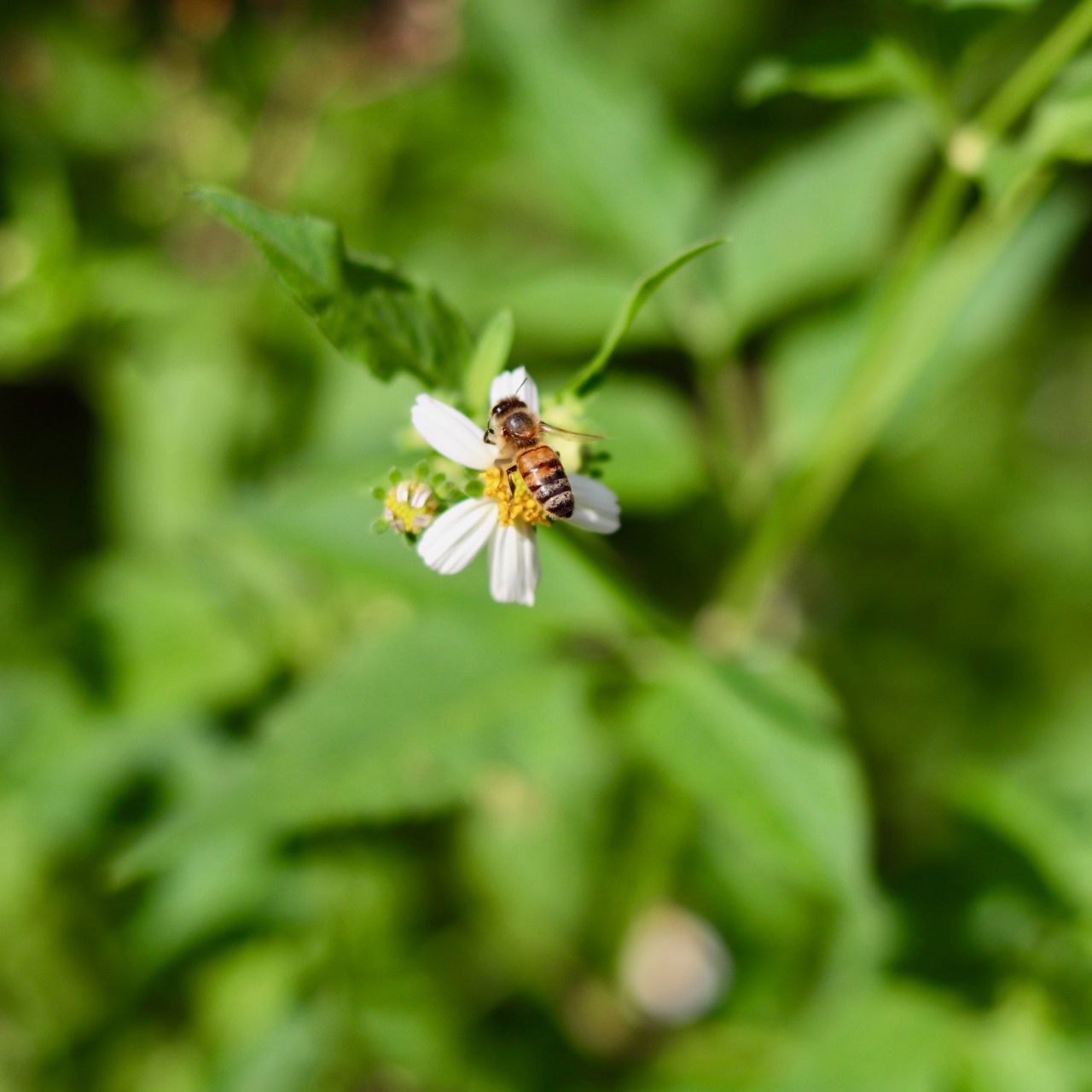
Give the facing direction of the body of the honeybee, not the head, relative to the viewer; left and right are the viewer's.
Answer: facing away from the viewer and to the left of the viewer
